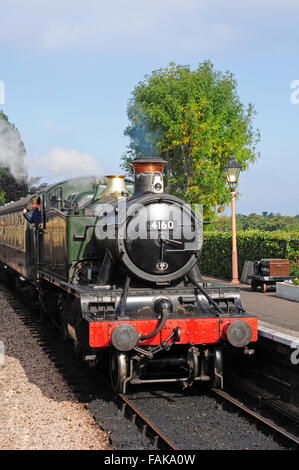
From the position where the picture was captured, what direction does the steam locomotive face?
facing the viewer and to the right of the viewer

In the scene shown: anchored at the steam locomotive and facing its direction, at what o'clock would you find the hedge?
The hedge is roughly at 8 o'clock from the steam locomotive.

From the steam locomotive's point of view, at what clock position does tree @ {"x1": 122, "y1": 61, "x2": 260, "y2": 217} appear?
The tree is roughly at 8 o'clock from the steam locomotive.
